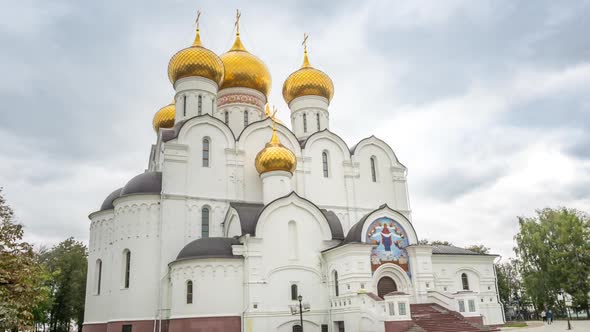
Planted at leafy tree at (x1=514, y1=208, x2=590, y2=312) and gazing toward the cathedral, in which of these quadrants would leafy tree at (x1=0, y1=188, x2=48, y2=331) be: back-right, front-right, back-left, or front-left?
front-left

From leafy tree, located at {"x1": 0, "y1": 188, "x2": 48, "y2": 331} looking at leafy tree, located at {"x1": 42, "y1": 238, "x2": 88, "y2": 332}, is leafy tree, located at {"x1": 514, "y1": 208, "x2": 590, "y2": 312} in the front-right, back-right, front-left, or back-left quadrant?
front-right

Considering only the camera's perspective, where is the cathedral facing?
facing the viewer and to the right of the viewer

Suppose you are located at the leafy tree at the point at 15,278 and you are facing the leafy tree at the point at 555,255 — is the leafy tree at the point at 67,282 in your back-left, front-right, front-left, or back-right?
front-left

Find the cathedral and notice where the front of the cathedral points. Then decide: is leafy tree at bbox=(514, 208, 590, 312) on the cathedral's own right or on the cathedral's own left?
on the cathedral's own left

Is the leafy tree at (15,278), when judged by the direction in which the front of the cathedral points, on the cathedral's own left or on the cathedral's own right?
on the cathedral's own right

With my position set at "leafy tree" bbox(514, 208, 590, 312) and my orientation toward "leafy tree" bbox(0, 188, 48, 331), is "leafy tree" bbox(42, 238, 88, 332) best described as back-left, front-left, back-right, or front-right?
front-right
